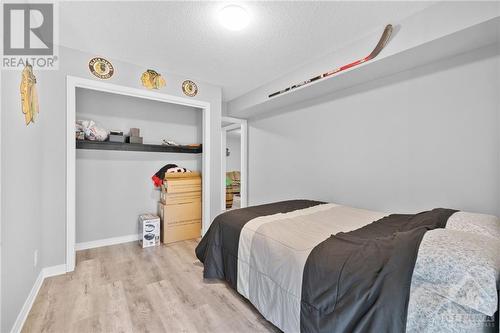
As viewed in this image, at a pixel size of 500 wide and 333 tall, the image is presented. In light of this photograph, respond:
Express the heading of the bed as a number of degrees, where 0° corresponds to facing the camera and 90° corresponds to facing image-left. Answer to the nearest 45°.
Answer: approximately 135°

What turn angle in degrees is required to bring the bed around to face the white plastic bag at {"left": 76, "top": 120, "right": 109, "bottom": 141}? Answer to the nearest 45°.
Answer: approximately 45° to its left

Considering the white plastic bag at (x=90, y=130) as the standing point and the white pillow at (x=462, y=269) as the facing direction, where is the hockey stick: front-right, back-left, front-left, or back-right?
front-left
